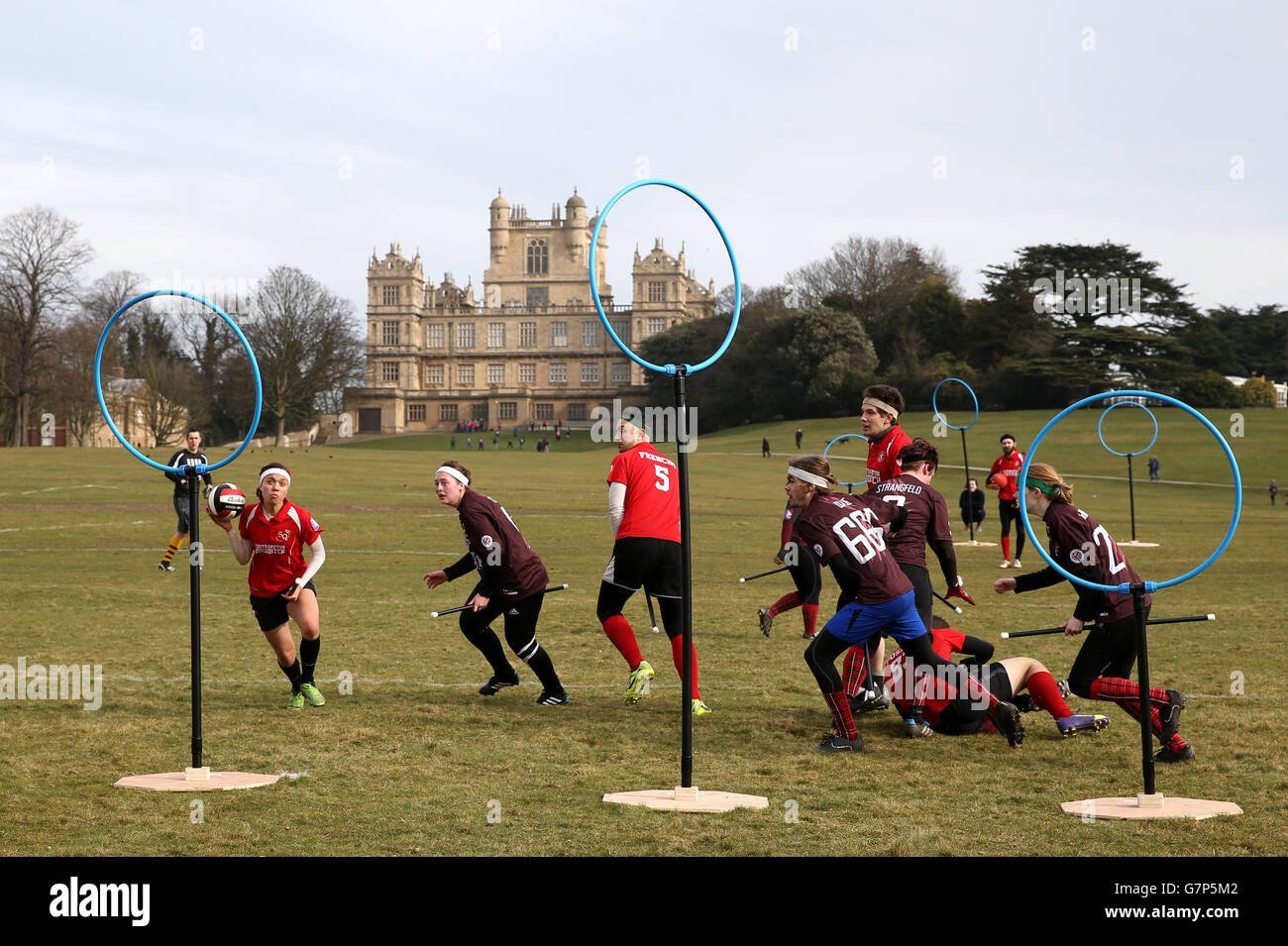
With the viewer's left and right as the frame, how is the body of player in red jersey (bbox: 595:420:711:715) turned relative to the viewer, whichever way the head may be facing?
facing away from the viewer and to the left of the viewer

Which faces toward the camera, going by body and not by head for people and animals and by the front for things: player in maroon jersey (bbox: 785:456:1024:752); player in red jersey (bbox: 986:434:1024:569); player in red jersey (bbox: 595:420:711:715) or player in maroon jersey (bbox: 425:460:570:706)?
player in red jersey (bbox: 986:434:1024:569)

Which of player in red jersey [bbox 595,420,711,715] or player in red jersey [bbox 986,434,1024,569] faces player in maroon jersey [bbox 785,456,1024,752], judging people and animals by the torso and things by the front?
player in red jersey [bbox 986,434,1024,569]

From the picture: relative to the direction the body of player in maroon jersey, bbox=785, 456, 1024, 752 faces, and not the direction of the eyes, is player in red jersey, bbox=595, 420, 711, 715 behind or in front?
in front

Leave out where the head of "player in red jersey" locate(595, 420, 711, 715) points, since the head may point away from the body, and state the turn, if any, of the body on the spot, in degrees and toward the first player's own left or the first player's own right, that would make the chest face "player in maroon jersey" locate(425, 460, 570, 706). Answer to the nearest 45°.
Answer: approximately 45° to the first player's own left

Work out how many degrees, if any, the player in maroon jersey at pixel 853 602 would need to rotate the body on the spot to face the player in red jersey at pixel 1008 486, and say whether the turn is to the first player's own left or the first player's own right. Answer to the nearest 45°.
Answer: approximately 45° to the first player's own right

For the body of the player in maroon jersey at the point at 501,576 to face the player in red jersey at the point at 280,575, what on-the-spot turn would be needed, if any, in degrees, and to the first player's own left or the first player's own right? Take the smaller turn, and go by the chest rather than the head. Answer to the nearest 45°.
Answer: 0° — they already face them

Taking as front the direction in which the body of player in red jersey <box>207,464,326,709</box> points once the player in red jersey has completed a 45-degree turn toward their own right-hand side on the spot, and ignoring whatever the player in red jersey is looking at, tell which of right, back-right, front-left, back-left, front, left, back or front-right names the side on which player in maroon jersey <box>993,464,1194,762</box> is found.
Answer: left

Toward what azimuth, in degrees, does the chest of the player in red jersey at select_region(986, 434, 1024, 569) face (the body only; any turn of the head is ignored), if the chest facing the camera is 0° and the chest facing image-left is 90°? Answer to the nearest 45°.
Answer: approximately 0°

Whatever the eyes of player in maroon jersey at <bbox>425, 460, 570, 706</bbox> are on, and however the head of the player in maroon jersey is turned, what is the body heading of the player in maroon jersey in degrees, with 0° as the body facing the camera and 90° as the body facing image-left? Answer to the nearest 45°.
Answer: approximately 90°
